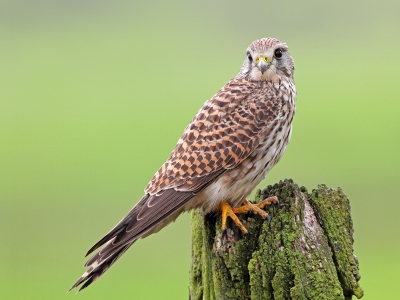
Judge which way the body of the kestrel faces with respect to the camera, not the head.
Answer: to the viewer's right
